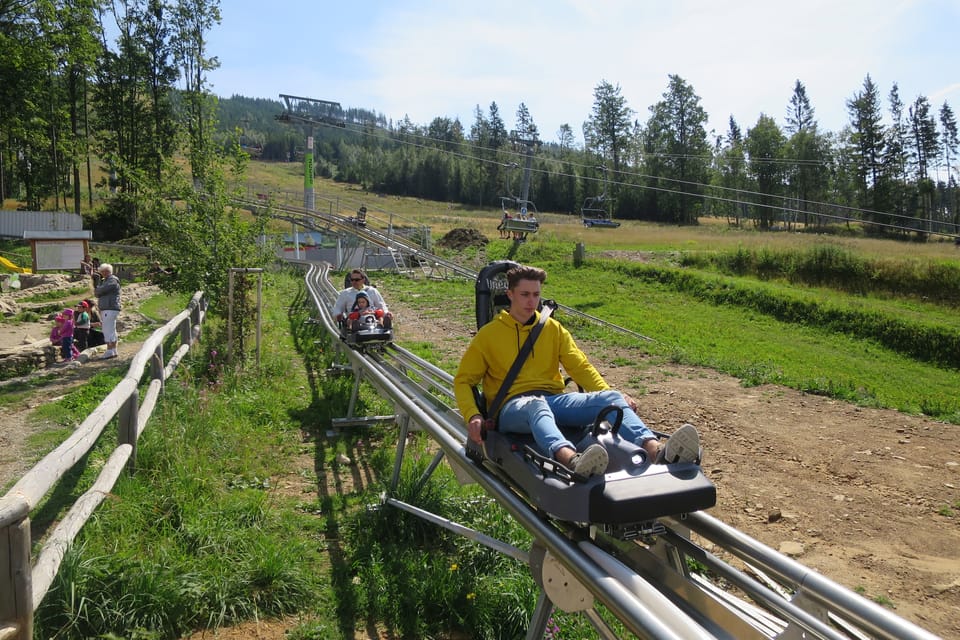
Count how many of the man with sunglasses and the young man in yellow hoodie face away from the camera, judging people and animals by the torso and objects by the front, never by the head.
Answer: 0

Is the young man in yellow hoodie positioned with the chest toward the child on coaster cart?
no

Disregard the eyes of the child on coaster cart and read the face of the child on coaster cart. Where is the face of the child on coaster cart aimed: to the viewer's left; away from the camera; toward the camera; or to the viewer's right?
toward the camera

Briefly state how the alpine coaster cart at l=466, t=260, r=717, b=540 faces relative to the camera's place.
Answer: facing the viewer and to the right of the viewer

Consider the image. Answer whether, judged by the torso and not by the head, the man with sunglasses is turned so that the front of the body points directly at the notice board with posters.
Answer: no

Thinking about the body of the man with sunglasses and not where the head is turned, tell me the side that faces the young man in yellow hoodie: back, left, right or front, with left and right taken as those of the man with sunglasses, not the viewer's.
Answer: front

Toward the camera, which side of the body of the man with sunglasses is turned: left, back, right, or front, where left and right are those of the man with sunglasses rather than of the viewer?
front

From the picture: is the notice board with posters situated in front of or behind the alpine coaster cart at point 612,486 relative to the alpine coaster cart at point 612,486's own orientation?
behind
